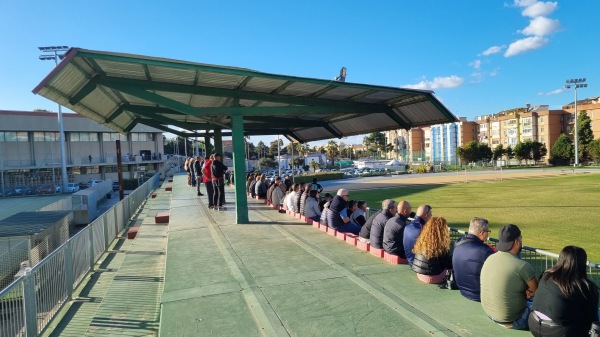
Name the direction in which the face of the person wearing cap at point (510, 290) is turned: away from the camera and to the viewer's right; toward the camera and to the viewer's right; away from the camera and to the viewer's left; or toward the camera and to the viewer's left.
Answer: away from the camera and to the viewer's right

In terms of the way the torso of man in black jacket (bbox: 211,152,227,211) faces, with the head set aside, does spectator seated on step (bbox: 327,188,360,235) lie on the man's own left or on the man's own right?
on the man's own right

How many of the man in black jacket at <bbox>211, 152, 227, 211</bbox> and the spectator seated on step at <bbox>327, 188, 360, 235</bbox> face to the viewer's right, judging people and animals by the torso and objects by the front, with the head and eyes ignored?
2

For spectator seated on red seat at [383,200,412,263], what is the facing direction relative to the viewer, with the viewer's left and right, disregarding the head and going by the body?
facing away from the viewer and to the right of the viewer

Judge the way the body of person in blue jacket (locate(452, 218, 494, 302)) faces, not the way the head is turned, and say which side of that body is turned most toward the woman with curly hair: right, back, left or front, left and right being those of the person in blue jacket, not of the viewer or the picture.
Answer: left

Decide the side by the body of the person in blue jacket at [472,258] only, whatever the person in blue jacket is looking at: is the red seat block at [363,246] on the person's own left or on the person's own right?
on the person's own left

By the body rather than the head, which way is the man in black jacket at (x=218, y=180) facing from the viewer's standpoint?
to the viewer's right

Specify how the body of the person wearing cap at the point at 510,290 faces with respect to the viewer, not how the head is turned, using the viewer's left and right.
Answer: facing away from the viewer and to the right of the viewer

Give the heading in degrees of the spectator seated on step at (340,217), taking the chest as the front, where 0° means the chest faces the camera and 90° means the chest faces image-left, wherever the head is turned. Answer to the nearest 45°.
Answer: approximately 270°

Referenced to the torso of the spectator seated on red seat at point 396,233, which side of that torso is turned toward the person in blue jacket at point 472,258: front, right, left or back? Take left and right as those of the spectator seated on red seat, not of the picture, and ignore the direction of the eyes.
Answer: right

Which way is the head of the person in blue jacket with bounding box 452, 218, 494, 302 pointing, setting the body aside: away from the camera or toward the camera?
away from the camera

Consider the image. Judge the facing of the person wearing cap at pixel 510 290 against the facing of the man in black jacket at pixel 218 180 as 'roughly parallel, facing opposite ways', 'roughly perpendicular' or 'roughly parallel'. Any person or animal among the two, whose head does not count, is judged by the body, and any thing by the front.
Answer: roughly parallel

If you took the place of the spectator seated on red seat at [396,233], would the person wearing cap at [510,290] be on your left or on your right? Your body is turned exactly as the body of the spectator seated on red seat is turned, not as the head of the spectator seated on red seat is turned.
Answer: on your right

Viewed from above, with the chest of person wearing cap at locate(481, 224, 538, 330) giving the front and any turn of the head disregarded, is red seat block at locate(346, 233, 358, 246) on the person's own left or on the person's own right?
on the person's own left

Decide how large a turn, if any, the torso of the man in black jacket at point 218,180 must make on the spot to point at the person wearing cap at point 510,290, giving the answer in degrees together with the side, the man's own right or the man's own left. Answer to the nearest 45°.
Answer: approximately 90° to the man's own right
